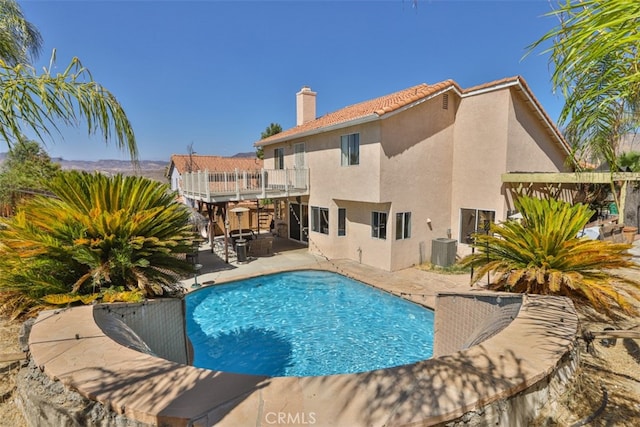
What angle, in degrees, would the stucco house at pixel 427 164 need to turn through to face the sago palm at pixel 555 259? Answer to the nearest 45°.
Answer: approximately 135° to its right

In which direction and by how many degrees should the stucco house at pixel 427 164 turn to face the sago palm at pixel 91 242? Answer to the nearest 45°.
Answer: approximately 180°

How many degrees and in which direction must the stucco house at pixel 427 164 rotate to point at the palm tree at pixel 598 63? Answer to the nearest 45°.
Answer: approximately 135° to its right

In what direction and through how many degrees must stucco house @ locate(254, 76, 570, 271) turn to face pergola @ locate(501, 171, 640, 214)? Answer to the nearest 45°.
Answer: approximately 45° to its right

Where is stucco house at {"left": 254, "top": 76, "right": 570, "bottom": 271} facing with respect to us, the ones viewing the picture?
facing away from the viewer and to the right of the viewer

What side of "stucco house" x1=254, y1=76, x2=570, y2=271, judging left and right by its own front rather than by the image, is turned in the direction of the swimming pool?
back

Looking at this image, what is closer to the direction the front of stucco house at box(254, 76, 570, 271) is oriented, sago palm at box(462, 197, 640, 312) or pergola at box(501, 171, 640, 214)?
the pergola
